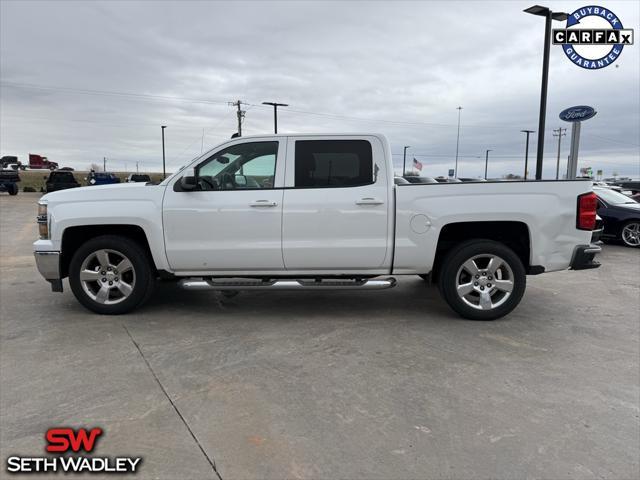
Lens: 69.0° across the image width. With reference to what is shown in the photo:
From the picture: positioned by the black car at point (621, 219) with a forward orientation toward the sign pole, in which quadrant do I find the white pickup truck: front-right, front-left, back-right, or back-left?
back-left

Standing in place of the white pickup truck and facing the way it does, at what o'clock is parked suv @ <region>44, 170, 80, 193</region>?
The parked suv is roughly at 2 o'clock from the white pickup truck.

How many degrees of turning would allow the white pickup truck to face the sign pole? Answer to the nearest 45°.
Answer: approximately 135° to its right

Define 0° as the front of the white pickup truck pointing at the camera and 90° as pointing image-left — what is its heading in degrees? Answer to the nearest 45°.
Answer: approximately 90°

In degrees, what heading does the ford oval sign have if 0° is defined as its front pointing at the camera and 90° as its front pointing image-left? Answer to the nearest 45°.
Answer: approximately 45°

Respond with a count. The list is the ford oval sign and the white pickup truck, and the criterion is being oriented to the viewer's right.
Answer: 0

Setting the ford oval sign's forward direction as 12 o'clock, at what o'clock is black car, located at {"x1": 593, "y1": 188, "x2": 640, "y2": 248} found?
The black car is roughly at 10 o'clock from the ford oval sign.

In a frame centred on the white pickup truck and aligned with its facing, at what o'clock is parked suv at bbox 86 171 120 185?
The parked suv is roughly at 2 o'clock from the white pickup truck.

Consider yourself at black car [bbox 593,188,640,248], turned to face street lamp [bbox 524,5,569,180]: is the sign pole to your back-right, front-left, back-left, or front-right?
front-right

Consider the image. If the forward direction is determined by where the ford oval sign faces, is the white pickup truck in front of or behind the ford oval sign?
in front

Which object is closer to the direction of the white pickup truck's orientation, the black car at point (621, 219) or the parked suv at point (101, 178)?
the parked suv

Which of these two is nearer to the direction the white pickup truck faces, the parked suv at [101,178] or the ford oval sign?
the parked suv

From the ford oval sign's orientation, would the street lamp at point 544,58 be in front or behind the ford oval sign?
in front
